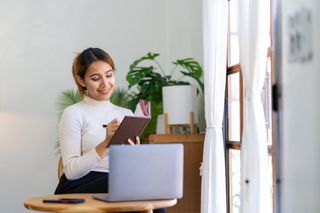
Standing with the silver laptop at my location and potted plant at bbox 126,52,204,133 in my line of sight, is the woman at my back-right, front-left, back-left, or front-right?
front-left

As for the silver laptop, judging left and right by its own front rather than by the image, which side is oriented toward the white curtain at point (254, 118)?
right

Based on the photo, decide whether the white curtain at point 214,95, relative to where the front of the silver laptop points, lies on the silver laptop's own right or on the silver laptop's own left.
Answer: on the silver laptop's own right

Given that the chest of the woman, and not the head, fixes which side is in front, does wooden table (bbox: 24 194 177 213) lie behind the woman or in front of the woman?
in front

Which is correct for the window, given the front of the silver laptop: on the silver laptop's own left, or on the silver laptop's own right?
on the silver laptop's own right

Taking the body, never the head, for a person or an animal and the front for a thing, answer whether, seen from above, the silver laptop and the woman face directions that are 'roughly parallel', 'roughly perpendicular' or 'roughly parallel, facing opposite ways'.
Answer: roughly parallel, facing opposite ways

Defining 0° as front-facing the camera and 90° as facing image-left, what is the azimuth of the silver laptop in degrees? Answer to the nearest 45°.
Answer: approximately 135°

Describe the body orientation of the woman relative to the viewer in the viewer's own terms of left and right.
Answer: facing the viewer and to the right of the viewer

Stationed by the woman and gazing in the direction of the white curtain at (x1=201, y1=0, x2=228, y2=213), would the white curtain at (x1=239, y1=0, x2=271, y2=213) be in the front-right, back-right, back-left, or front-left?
front-right

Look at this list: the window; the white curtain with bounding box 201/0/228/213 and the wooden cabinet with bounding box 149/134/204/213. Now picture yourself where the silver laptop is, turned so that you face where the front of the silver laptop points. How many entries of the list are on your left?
0

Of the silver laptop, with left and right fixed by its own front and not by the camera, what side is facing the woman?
front

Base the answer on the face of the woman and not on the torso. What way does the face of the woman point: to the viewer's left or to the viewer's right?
to the viewer's right

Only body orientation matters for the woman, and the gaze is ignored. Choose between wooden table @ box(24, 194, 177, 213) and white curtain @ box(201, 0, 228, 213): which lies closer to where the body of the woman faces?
the wooden table

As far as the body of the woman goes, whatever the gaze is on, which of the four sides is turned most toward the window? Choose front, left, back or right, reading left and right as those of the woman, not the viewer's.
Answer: left

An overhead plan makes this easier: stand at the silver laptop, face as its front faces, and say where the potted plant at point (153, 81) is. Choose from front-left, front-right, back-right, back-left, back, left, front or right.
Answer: front-right

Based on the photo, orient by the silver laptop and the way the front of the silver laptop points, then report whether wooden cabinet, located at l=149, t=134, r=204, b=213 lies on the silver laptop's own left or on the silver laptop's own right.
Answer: on the silver laptop's own right
